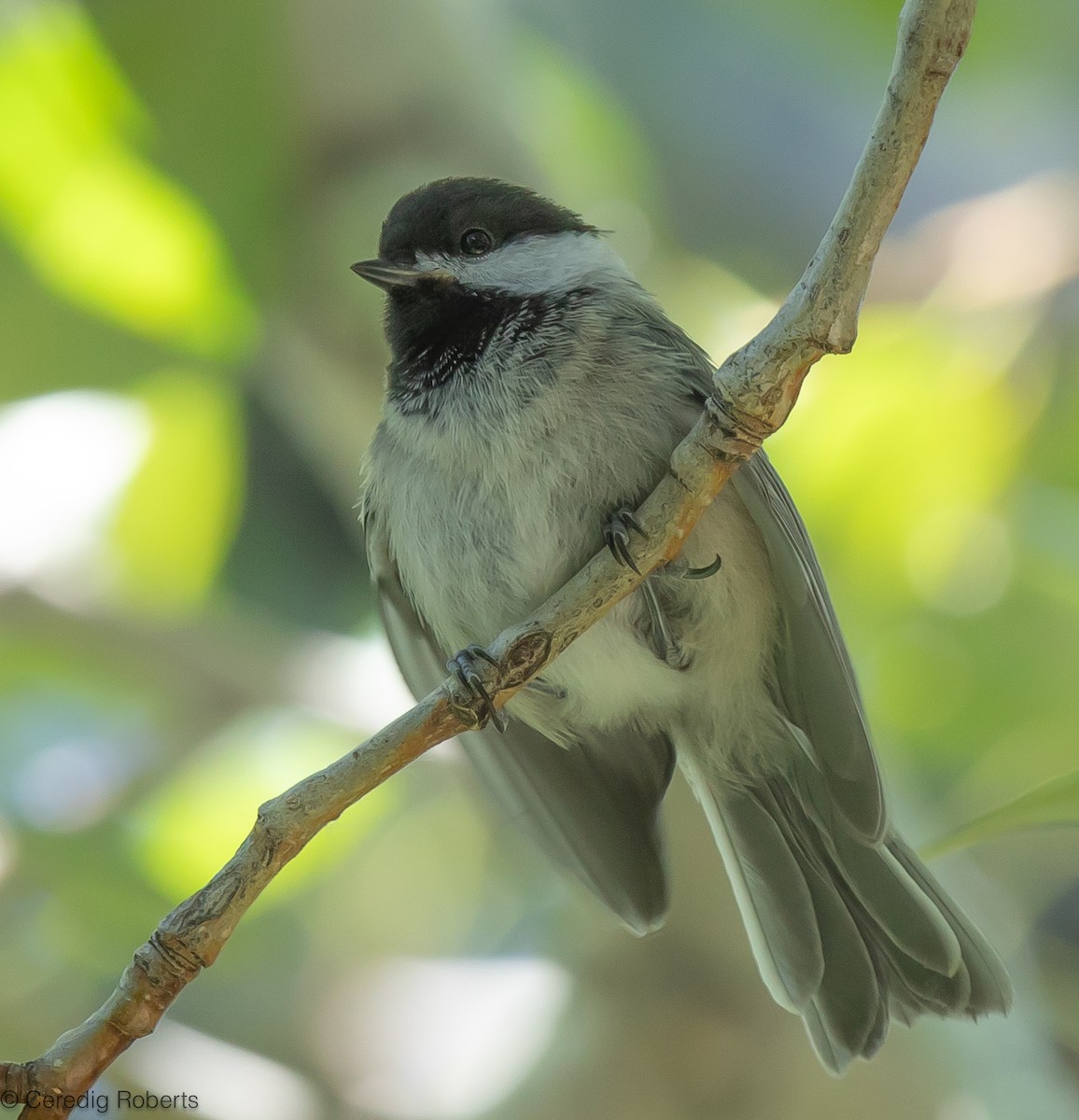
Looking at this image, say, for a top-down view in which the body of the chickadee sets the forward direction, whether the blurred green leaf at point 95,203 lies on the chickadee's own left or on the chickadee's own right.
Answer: on the chickadee's own right

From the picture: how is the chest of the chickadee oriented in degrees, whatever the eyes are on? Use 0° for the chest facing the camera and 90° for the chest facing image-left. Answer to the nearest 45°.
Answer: approximately 45°

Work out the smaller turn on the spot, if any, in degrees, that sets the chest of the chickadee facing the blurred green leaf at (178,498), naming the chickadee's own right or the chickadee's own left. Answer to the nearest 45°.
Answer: approximately 90° to the chickadee's own right
